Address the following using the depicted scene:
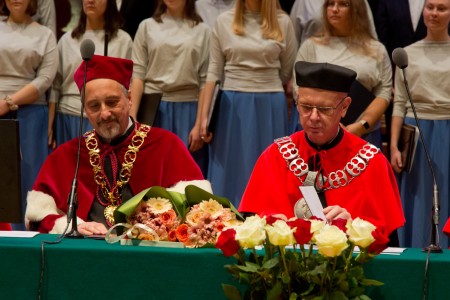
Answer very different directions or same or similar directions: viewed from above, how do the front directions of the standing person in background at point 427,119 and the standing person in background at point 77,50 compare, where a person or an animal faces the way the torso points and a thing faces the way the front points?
same or similar directions

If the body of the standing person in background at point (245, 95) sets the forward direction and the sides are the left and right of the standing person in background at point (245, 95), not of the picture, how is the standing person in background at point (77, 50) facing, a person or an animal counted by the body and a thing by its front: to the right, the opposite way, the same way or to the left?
the same way

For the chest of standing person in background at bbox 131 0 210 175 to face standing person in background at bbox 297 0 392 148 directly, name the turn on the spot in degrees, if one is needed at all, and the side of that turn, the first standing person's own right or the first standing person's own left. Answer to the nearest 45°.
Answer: approximately 90° to the first standing person's own left

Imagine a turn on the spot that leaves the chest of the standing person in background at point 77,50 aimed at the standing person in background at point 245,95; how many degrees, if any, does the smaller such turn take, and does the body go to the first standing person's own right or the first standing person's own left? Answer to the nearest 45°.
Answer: approximately 90° to the first standing person's own left

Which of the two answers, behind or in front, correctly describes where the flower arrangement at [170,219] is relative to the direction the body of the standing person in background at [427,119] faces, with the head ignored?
in front

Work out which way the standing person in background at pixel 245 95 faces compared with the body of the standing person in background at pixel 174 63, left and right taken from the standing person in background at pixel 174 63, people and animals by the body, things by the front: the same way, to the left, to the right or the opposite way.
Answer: the same way

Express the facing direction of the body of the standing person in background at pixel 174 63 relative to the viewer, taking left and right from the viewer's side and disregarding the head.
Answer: facing the viewer

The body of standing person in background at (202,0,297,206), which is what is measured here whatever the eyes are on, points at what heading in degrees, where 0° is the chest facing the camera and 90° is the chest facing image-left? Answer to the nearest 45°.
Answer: approximately 0°

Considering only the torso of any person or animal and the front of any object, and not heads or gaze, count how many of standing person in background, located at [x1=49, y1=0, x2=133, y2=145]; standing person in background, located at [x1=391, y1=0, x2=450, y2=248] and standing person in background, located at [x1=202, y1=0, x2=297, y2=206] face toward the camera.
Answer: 3

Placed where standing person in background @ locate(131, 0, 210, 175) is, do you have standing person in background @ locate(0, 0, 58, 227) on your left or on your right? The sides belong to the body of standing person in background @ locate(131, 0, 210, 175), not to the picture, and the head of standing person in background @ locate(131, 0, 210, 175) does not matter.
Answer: on your right

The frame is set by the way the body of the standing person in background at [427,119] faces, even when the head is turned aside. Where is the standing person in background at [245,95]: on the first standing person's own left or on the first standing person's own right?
on the first standing person's own right

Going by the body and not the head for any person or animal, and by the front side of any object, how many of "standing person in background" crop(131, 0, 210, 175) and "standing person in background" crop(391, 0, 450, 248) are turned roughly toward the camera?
2

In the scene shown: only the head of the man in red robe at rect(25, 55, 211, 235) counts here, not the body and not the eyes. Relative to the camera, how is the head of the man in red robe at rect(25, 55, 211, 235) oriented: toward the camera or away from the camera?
toward the camera

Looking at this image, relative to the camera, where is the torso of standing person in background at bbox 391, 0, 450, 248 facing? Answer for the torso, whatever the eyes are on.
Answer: toward the camera

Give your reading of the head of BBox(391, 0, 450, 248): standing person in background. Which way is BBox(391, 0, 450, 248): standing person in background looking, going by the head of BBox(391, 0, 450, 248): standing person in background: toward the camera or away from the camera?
toward the camera

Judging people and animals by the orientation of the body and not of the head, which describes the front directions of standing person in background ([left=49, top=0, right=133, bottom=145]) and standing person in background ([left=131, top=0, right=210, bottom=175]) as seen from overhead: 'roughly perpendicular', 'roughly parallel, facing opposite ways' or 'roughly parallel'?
roughly parallel

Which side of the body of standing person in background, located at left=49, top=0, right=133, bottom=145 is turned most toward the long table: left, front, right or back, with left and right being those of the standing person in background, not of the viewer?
front

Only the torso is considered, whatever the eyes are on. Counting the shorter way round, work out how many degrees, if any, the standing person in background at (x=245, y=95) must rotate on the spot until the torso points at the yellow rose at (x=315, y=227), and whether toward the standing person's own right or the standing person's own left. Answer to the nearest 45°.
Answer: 0° — they already face it
